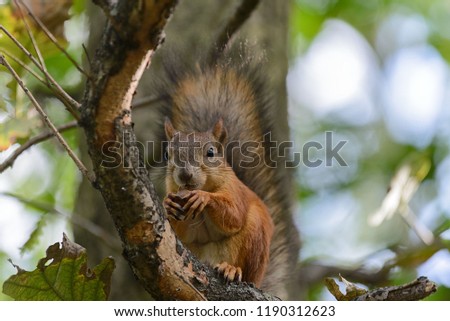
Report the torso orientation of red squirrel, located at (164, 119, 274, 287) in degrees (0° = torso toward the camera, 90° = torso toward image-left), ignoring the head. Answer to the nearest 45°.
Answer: approximately 45°

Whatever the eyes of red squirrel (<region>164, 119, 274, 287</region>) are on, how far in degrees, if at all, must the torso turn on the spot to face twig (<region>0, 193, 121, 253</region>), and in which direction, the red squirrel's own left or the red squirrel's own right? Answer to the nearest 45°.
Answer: approximately 90° to the red squirrel's own right

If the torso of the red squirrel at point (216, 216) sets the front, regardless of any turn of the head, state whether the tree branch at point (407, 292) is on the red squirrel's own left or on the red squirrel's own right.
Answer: on the red squirrel's own left
